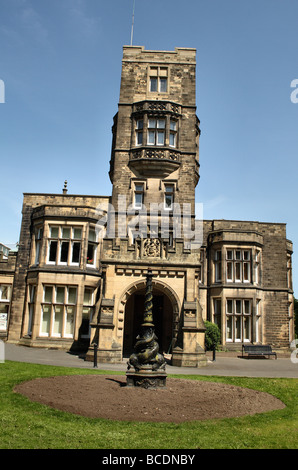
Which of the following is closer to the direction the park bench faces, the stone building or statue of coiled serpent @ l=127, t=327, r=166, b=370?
the statue of coiled serpent

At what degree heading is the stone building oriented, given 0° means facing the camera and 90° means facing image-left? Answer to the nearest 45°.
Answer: approximately 0°

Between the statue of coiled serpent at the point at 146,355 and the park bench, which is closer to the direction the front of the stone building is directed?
the statue of coiled serpent

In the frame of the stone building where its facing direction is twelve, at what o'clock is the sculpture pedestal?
The sculpture pedestal is roughly at 12 o'clock from the stone building.

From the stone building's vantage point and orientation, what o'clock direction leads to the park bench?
The park bench is roughly at 9 o'clock from the stone building.

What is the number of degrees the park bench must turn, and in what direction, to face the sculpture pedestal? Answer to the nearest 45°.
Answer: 0° — it already faces it

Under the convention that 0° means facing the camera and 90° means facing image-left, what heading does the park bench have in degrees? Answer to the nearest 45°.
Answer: approximately 0°

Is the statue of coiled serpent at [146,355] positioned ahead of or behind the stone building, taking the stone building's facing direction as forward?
ahead

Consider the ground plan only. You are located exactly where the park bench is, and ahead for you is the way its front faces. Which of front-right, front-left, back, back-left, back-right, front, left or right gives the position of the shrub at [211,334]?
right

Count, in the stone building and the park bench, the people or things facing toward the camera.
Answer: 2
